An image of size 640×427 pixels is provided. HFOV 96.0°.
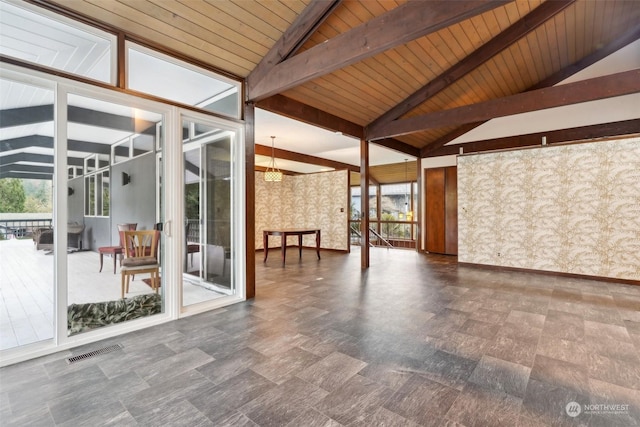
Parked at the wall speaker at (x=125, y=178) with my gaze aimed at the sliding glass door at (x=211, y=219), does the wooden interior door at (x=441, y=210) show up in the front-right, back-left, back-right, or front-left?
front-left

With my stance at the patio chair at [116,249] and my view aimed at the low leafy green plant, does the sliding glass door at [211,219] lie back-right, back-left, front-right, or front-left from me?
front-left

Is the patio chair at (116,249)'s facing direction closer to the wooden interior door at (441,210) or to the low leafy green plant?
the low leafy green plant

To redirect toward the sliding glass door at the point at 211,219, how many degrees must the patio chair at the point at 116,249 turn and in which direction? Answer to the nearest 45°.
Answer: approximately 90° to its left

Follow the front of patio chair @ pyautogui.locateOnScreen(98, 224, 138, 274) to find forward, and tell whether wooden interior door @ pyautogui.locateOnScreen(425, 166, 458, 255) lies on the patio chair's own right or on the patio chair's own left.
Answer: on the patio chair's own left

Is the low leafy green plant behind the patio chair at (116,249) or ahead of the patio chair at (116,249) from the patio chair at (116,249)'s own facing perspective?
ahead
